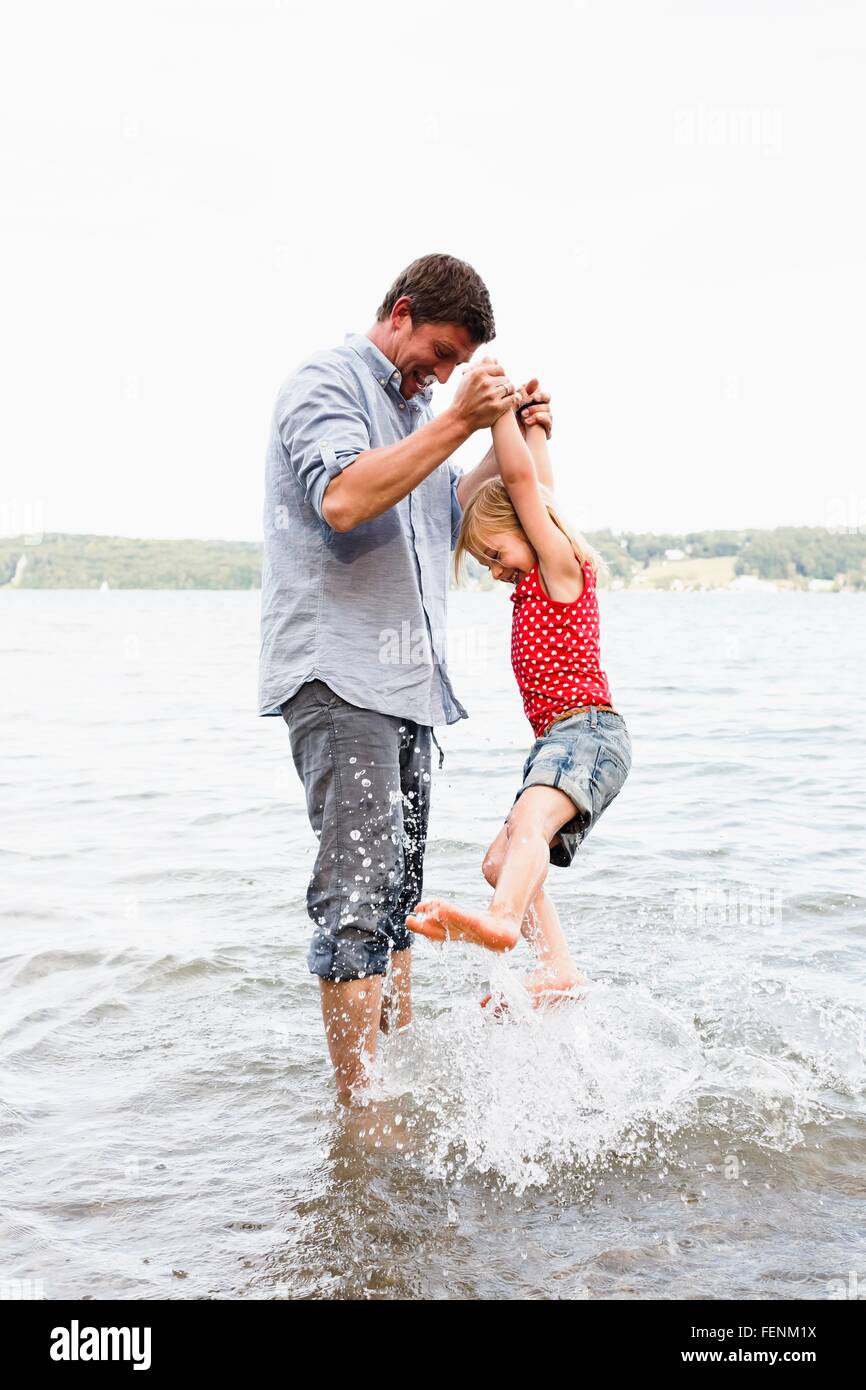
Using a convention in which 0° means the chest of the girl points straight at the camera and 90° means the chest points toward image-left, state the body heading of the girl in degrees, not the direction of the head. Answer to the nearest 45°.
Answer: approximately 90°

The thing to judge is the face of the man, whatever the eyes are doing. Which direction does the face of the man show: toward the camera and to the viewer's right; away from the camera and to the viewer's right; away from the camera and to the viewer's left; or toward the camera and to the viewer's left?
toward the camera and to the viewer's right
